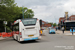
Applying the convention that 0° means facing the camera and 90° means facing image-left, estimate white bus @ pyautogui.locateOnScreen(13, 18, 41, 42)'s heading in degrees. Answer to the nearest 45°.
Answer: approximately 135°
